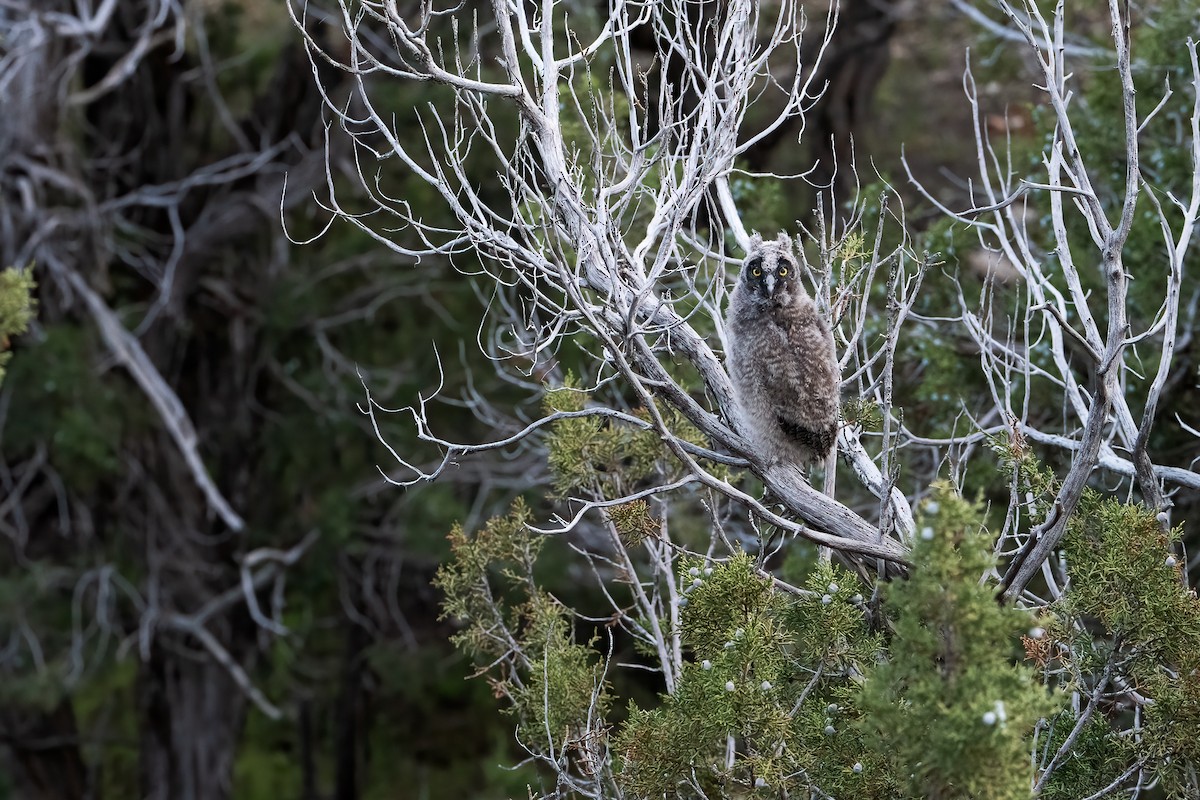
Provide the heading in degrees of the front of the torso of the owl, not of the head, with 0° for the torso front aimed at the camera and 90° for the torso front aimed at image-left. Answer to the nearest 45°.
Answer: approximately 45°
